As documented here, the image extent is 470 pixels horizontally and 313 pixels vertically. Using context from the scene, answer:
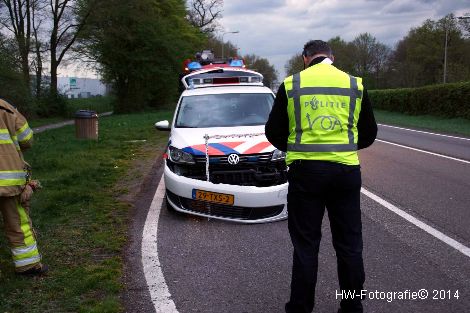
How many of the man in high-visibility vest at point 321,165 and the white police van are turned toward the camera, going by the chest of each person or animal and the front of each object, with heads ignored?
1

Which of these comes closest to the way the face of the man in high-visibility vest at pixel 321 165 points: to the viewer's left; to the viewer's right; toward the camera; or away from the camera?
away from the camera

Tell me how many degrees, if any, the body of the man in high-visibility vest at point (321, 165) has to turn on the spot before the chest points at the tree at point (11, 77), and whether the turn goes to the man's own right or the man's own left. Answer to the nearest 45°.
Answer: approximately 45° to the man's own left

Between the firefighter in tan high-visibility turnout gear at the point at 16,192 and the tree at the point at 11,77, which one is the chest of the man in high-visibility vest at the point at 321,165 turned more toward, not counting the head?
the tree

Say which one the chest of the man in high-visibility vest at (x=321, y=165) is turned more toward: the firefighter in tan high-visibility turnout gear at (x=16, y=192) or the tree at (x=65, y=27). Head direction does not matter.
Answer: the tree

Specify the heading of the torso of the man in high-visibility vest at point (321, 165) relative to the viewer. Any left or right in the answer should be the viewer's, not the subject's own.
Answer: facing away from the viewer

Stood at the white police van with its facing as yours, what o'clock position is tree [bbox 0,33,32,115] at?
The tree is roughly at 5 o'clock from the white police van.

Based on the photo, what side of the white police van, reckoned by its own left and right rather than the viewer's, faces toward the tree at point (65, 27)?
back

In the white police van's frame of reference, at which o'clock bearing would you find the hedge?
The hedge is roughly at 7 o'clock from the white police van.

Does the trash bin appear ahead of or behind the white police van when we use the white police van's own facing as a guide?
behind

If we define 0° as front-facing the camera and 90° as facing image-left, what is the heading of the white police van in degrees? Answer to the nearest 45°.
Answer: approximately 0°

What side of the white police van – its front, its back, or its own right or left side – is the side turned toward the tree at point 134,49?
back

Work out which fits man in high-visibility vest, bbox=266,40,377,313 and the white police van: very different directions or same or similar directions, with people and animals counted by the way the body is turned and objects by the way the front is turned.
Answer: very different directions

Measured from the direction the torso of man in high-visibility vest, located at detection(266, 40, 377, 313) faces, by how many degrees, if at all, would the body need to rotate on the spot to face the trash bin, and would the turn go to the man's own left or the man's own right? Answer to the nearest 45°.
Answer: approximately 45° to the man's own left
